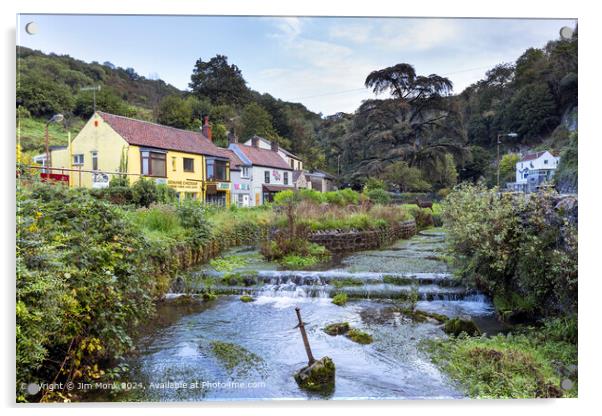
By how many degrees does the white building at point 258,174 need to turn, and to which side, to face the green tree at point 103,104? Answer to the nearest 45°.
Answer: approximately 90° to its right

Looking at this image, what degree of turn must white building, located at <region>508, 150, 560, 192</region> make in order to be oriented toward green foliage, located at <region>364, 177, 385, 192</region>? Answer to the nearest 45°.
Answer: approximately 45° to its right

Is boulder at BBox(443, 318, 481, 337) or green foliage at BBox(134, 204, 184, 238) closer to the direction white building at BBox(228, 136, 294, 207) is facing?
the boulder

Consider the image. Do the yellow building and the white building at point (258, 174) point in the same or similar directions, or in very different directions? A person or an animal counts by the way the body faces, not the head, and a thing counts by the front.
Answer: same or similar directions

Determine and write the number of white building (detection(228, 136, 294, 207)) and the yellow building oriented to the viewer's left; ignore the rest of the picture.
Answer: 0

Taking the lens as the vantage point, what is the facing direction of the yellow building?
facing the viewer and to the right of the viewer

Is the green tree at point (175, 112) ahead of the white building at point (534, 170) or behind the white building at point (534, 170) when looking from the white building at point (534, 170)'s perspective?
ahead

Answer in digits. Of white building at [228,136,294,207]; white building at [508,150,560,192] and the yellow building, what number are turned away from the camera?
0

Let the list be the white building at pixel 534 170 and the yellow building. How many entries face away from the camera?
0

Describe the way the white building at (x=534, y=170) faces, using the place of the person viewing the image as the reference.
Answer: facing the viewer and to the left of the viewer

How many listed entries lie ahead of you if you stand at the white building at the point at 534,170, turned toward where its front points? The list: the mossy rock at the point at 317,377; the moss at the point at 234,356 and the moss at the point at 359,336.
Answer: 3

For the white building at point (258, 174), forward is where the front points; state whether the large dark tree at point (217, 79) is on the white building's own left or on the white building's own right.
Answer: on the white building's own right

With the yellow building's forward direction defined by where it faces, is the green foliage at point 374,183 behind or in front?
in front
